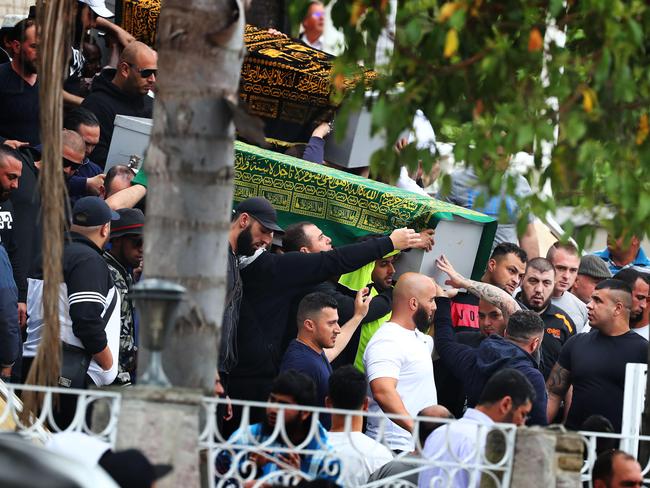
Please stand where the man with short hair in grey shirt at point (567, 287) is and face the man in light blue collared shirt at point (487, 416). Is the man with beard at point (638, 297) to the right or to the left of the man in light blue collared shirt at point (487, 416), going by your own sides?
left

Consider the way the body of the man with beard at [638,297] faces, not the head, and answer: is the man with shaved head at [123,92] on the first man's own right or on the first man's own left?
on the first man's own right

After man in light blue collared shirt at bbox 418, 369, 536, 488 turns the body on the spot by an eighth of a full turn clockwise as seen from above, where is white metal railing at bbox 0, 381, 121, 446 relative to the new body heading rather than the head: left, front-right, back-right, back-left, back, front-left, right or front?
right

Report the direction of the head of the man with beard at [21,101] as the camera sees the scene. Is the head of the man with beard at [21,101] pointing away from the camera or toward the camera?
toward the camera

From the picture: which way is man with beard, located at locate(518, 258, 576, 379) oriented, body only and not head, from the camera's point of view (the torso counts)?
toward the camera

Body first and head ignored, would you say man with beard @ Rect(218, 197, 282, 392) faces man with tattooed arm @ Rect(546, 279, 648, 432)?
yes
